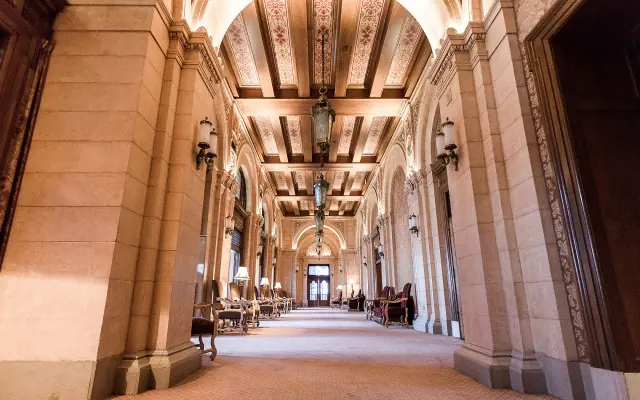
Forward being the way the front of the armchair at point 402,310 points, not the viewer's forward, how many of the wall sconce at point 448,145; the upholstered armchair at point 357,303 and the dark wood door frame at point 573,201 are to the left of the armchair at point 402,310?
2

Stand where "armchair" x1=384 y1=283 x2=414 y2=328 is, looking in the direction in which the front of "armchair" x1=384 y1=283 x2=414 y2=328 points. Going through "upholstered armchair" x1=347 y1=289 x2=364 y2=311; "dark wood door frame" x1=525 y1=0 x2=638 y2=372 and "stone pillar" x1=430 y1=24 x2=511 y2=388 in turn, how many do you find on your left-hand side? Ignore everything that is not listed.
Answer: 2

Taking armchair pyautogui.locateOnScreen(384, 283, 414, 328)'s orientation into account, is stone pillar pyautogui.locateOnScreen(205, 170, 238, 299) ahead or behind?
ahead

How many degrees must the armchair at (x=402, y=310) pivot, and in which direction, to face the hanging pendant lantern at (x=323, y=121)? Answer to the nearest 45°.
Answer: approximately 90° to its left

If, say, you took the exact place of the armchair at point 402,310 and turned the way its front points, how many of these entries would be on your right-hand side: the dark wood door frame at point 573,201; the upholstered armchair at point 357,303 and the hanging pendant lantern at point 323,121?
1

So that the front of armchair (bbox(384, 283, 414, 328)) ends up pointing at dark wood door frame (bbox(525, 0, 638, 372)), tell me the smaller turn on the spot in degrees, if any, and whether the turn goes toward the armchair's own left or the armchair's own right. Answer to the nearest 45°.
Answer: approximately 90° to the armchair's own left

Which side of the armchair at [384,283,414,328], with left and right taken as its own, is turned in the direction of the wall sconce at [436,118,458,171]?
left

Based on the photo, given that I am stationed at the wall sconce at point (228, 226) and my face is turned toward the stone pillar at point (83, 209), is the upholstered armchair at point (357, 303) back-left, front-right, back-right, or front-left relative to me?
back-left

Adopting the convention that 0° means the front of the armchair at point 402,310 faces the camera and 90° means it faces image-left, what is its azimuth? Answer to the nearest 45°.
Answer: approximately 90°

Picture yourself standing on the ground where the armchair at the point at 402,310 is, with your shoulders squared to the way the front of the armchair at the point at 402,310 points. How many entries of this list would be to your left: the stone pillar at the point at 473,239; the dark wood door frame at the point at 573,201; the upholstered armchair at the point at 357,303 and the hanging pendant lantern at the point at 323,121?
3

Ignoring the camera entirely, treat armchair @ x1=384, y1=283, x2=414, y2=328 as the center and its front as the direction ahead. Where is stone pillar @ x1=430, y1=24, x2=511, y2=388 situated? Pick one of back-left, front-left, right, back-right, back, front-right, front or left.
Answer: left

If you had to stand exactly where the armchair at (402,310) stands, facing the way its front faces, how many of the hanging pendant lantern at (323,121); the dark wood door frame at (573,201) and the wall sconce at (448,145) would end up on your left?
3
